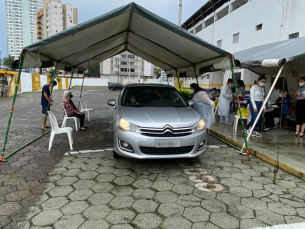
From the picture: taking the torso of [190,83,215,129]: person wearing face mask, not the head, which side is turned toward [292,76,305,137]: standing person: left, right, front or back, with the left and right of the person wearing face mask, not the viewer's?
back

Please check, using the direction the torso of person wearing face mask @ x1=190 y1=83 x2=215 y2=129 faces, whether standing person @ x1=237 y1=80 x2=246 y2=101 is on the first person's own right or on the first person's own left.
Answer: on the first person's own right

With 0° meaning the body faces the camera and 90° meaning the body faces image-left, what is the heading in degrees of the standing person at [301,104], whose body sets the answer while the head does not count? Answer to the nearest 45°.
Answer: approximately 45°

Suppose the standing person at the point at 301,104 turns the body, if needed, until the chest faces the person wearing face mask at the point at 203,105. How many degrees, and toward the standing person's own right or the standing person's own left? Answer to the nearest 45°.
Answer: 0° — they already face them

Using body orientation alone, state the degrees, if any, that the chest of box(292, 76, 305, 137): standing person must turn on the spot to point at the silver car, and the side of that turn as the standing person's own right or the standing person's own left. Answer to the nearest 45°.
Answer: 0° — they already face it

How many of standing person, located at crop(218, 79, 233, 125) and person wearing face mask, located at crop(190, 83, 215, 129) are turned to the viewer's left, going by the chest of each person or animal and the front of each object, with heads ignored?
1

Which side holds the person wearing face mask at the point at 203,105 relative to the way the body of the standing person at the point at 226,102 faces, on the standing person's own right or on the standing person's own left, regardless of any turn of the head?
on the standing person's own right

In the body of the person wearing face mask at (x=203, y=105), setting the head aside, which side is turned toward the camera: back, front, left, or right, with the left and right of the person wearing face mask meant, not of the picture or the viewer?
left

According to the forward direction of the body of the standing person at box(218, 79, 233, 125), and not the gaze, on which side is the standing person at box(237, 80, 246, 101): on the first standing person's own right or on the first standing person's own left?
on the first standing person's own left

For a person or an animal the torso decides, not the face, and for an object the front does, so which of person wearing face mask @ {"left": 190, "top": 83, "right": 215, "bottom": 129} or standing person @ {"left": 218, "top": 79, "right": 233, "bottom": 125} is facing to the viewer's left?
the person wearing face mask
